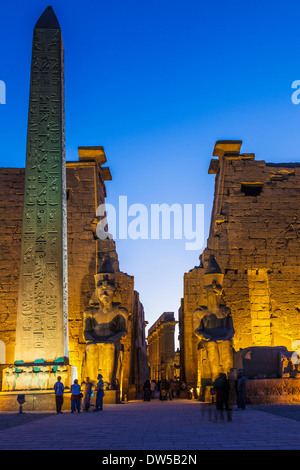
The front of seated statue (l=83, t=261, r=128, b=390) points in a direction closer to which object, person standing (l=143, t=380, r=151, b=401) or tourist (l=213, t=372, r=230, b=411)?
the tourist

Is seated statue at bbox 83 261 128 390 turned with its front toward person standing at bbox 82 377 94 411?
yes

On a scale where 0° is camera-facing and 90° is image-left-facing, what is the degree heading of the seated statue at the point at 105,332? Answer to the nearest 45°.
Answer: approximately 0°
